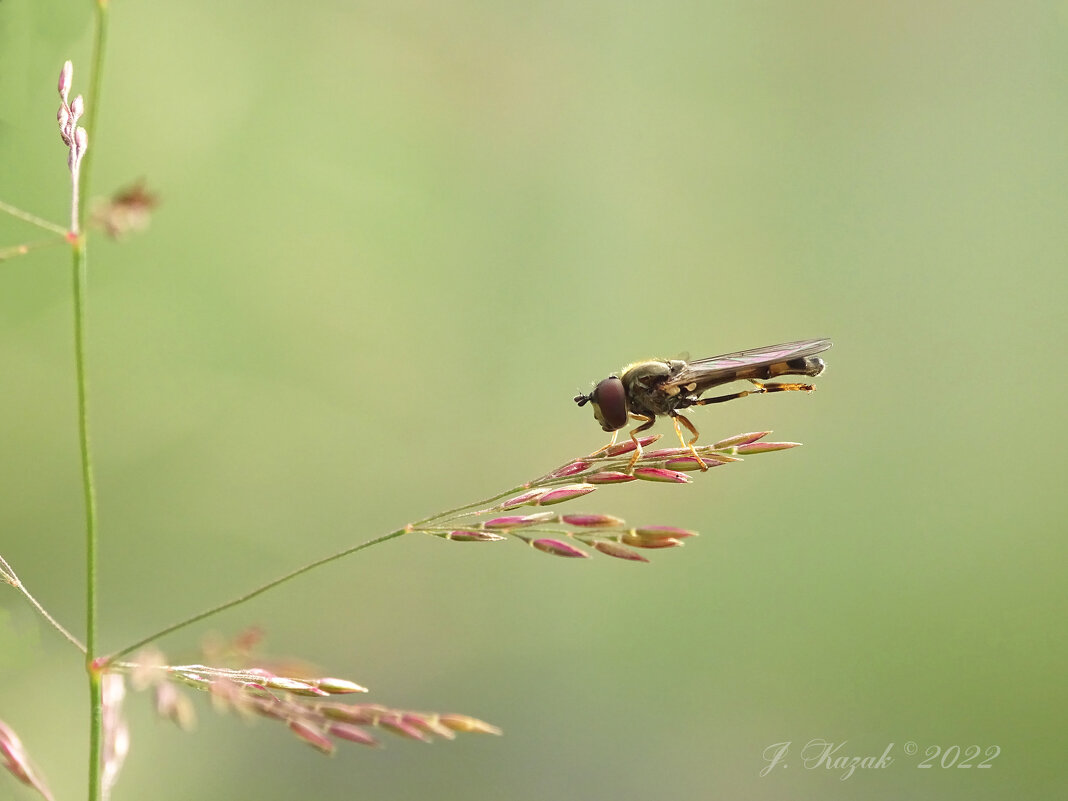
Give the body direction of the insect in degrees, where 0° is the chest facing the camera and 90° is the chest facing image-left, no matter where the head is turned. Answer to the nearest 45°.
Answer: approximately 90°

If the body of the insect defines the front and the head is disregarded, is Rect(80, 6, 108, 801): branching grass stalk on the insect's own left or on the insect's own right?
on the insect's own left
